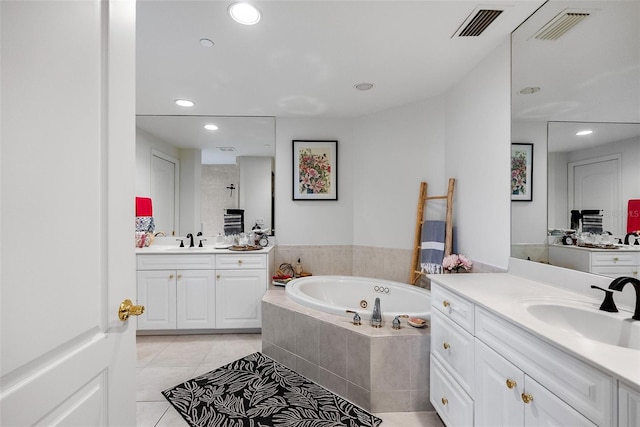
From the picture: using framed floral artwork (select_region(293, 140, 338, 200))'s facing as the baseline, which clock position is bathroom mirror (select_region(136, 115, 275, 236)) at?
The bathroom mirror is roughly at 3 o'clock from the framed floral artwork.

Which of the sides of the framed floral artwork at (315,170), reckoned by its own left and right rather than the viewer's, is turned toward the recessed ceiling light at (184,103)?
right

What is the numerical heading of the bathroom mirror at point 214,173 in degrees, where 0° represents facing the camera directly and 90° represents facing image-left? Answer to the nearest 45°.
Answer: approximately 0°

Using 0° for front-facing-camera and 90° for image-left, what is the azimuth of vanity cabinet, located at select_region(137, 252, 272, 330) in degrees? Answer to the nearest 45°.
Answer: approximately 0°

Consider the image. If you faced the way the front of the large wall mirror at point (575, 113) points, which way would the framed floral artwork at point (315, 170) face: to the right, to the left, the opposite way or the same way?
to the left
